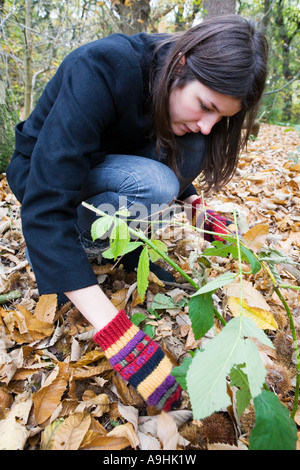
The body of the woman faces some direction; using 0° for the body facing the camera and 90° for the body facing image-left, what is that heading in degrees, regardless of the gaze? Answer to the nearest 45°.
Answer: approximately 315°

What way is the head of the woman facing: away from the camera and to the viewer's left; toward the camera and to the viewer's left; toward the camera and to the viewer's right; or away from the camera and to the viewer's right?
toward the camera and to the viewer's right

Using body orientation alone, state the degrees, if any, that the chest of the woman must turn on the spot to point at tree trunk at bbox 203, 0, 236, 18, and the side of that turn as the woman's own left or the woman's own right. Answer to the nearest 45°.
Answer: approximately 135° to the woman's own left

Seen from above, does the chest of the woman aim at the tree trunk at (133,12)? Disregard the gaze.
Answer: no

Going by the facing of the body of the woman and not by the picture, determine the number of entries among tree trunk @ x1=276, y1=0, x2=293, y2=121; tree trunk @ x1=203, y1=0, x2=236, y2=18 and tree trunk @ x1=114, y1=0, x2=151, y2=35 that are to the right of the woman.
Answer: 0

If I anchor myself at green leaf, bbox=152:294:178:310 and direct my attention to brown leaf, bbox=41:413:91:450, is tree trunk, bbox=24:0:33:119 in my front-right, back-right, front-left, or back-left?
back-right
